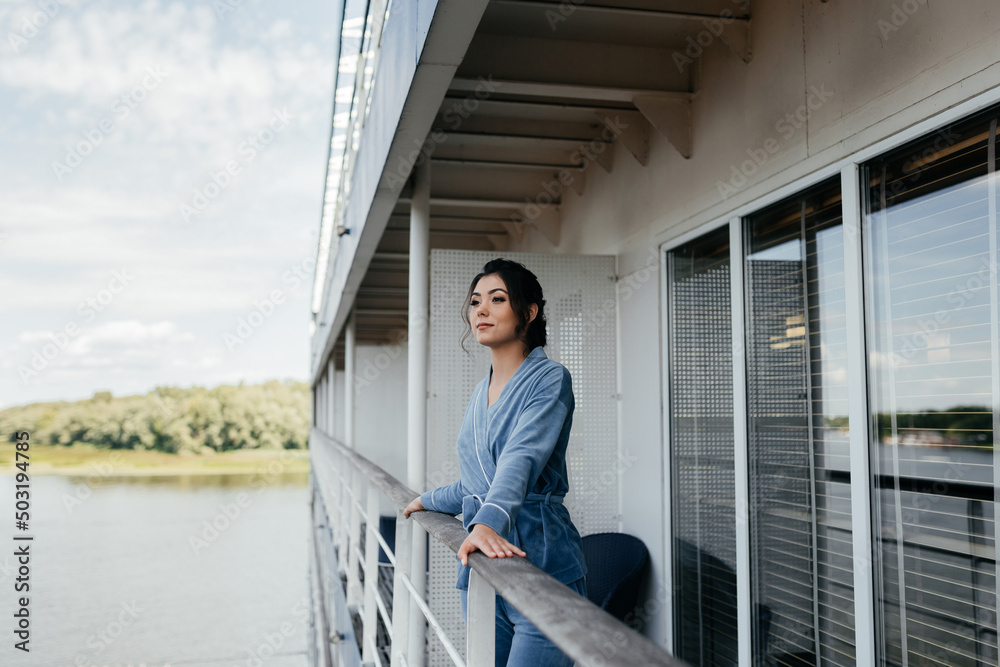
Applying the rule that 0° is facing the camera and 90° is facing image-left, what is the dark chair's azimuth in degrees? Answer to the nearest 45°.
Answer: approximately 45°

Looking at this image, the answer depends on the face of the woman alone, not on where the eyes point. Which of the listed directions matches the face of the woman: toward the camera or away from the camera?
toward the camera

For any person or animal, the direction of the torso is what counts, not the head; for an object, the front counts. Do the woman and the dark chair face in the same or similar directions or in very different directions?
same or similar directions

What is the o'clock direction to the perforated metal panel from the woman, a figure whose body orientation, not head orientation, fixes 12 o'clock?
The perforated metal panel is roughly at 5 o'clock from the woman.

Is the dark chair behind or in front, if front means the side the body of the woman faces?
behind

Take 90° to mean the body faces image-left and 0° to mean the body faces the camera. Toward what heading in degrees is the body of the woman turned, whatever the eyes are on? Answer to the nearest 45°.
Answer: approximately 45°

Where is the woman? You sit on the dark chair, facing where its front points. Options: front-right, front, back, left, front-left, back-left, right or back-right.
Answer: front-left

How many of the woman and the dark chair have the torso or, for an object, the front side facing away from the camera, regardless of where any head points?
0

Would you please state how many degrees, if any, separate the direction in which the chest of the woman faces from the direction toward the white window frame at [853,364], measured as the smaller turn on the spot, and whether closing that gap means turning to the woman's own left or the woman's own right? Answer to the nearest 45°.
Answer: approximately 180°
